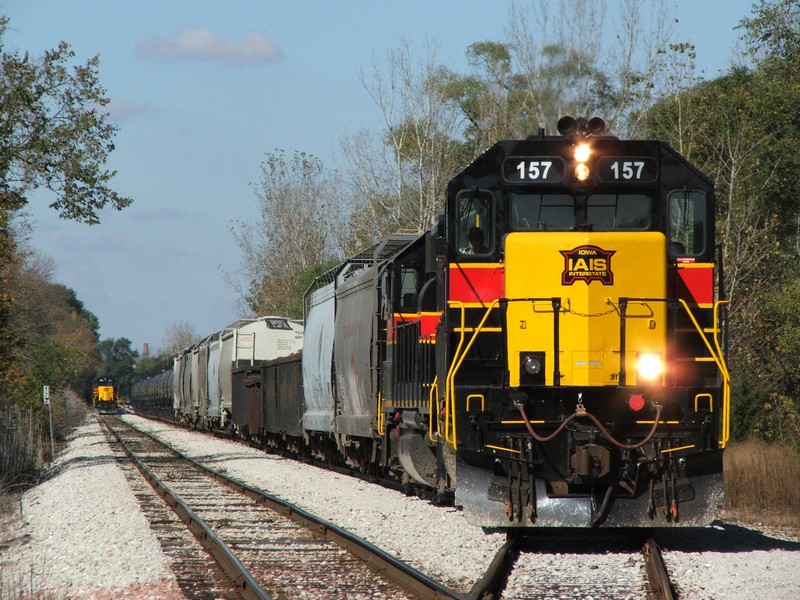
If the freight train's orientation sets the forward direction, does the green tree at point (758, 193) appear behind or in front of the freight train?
behind

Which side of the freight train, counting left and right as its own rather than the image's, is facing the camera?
front
